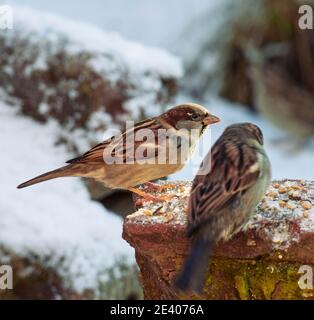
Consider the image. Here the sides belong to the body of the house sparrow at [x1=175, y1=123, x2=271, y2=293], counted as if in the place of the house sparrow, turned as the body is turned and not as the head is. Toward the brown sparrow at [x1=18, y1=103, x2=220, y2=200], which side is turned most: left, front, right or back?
left

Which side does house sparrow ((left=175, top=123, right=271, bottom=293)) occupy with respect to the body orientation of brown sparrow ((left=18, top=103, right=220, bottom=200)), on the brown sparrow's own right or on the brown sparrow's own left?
on the brown sparrow's own right

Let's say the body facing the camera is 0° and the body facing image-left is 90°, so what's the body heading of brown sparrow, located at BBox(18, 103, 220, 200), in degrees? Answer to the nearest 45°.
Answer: approximately 270°

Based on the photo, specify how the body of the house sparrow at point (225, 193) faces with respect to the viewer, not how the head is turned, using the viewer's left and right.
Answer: facing away from the viewer and to the right of the viewer
